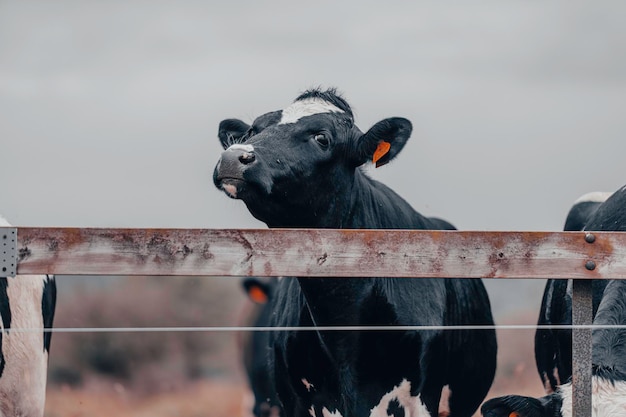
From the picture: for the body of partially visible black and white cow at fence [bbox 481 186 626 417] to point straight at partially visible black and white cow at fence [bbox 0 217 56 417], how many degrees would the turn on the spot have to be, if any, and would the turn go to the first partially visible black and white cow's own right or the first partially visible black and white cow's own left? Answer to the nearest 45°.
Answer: approximately 90° to the first partially visible black and white cow's own right

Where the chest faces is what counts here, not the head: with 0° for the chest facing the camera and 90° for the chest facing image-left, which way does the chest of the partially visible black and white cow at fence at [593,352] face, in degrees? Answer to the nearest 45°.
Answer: approximately 0°
